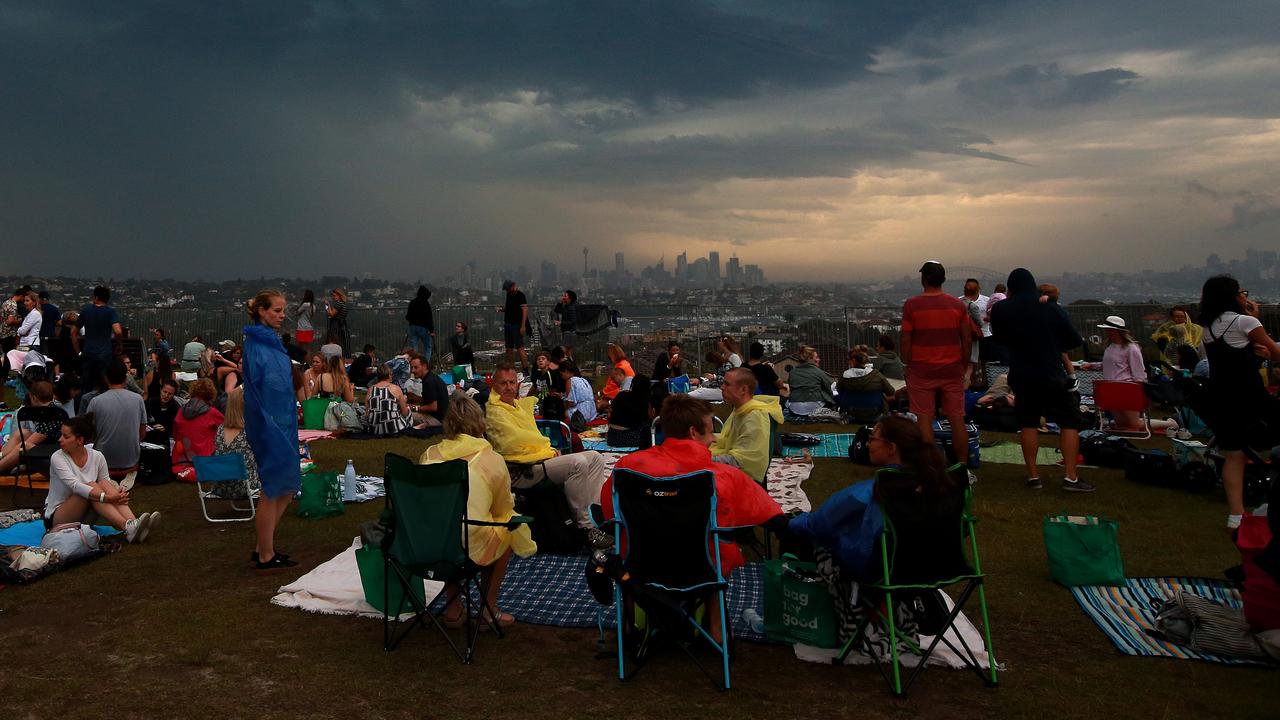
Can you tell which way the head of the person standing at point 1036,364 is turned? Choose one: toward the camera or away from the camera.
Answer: away from the camera

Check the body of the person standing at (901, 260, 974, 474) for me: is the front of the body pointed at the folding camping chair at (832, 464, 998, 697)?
no

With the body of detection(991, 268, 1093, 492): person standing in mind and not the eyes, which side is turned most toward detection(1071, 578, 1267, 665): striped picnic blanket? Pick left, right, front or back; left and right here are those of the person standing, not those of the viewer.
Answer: back

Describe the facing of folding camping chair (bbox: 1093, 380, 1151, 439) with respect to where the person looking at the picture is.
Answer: facing away from the viewer

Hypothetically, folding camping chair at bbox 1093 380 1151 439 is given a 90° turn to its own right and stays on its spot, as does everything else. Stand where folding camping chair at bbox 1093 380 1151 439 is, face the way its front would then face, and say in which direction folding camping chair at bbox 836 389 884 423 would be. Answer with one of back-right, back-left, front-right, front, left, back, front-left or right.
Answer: back

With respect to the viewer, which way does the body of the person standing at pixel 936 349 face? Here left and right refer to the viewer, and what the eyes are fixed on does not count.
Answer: facing away from the viewer

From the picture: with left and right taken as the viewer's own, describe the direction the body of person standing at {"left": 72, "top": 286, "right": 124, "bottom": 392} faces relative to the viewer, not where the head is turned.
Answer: facing away from the viewer

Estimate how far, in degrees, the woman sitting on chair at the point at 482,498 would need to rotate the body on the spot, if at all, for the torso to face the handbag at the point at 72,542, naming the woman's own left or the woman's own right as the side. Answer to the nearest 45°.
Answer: approximately 90° to the woman's own left

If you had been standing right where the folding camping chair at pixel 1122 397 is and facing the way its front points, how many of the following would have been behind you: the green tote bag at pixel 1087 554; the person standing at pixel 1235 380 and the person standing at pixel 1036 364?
3

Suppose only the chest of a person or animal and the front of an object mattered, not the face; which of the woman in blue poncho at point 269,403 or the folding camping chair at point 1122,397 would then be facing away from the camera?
the folding camping chair

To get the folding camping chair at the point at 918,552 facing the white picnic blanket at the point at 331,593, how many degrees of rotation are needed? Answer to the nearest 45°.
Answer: approximately 45° to its left

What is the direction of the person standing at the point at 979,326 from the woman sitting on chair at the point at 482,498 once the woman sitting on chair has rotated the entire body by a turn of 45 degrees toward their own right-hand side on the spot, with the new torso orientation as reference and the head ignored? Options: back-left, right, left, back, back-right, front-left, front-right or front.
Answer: front-left
